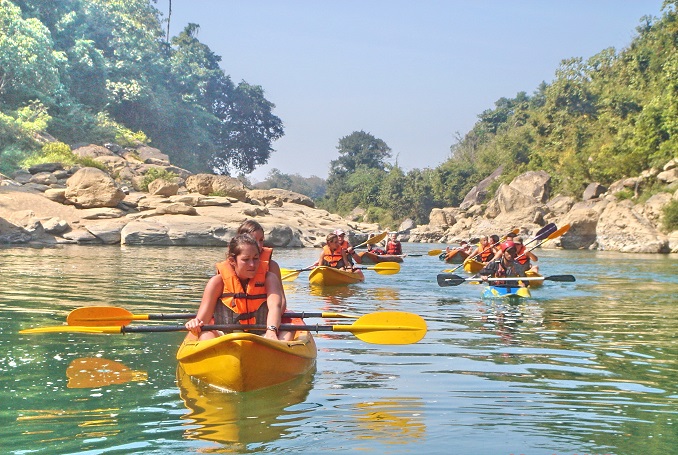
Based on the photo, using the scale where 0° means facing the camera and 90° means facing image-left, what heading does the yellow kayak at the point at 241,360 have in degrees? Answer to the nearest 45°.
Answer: approximately 0°

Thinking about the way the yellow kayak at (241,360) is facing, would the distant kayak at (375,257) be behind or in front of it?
behind

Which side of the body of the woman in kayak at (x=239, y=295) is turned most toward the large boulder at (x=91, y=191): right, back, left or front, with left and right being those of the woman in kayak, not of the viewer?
back

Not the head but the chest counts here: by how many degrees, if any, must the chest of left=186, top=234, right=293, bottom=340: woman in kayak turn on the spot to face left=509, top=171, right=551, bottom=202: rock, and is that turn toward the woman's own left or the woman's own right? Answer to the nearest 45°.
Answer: approximately 135° to the woman's own left

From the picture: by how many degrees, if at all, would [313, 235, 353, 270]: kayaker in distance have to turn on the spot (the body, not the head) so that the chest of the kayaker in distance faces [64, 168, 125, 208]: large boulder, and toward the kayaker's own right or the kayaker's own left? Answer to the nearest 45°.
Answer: approximately 135° to the kayaker's own right
